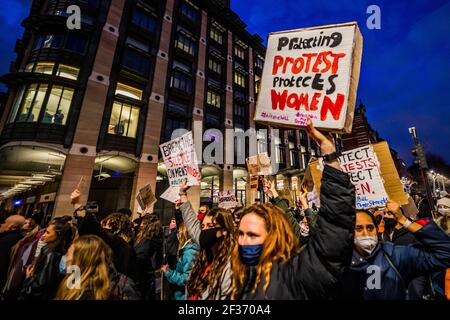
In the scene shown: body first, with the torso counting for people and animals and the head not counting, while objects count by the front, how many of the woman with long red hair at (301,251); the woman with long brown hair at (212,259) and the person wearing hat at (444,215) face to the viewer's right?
0

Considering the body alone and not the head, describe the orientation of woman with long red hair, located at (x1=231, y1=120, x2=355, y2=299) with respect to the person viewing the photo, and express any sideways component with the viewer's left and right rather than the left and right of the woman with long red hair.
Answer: facing the viewer and to the left of the viewer

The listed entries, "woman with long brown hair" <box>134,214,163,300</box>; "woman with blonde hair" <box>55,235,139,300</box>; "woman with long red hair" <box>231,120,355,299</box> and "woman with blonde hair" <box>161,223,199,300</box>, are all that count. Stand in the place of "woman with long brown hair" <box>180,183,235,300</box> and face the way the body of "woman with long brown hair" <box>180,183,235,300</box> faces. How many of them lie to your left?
1

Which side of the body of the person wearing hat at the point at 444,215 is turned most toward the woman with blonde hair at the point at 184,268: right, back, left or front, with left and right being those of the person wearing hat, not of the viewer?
front

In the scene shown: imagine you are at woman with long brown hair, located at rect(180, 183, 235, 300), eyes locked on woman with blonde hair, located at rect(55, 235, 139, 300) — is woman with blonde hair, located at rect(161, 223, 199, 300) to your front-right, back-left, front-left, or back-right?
front-right

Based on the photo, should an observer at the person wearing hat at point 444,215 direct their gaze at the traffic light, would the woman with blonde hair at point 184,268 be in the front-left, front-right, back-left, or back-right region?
back-left

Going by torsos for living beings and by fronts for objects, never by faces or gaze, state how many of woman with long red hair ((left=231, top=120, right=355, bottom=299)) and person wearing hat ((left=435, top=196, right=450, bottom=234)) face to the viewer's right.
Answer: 0

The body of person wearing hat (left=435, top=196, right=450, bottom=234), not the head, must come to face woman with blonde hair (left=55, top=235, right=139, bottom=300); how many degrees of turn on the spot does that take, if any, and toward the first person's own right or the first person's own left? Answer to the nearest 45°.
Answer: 0° — they already face them

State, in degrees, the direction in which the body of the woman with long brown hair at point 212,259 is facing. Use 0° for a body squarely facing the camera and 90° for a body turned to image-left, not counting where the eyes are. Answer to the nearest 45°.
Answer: approximately 45°

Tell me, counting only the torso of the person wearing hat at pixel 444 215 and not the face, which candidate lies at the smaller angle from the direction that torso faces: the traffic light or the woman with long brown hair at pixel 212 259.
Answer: the woman with long brown hair

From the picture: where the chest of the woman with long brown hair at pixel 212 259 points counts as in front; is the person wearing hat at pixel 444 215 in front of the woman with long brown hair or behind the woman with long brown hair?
behind
